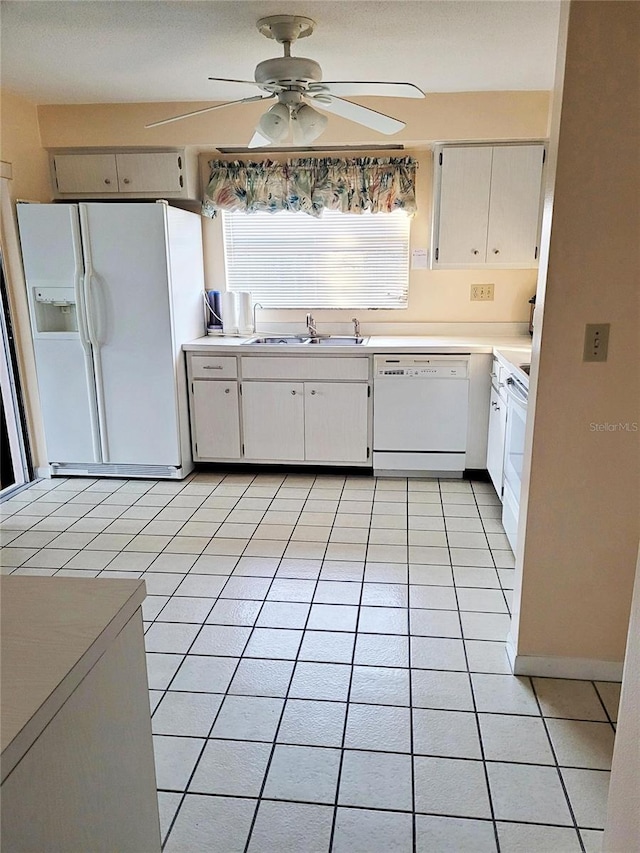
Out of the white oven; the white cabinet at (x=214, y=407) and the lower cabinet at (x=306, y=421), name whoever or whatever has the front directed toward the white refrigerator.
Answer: the white oven

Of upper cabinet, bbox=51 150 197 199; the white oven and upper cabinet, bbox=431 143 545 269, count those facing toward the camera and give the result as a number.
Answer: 2

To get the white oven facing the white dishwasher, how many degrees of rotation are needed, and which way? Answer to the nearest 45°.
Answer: approximately 45° to its right

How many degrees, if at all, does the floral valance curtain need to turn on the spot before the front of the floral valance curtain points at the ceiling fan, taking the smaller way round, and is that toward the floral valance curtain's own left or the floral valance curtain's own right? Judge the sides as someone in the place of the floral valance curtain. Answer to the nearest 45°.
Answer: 0° — it already faces it

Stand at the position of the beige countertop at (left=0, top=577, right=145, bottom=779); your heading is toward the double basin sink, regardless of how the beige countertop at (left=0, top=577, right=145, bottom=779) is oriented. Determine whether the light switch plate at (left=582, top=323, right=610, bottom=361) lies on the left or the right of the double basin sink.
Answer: right

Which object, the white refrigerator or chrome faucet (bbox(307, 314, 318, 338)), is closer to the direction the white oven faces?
the white refrigerator

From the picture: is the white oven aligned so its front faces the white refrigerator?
yes

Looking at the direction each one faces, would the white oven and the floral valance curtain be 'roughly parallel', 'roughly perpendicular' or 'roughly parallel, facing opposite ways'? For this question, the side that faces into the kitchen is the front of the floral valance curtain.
roughly perpendicular
